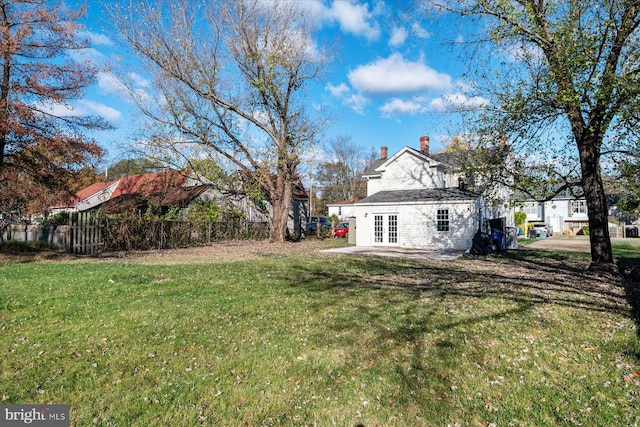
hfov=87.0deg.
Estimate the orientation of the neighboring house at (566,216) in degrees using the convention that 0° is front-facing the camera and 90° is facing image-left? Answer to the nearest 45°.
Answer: approximately 0°

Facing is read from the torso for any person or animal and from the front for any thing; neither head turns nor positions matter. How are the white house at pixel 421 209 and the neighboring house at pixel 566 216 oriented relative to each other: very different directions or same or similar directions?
very different directions

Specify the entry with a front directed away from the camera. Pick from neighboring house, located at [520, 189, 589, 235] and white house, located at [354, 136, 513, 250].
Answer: the white house

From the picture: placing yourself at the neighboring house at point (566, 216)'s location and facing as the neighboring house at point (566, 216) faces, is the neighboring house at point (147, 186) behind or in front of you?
in front

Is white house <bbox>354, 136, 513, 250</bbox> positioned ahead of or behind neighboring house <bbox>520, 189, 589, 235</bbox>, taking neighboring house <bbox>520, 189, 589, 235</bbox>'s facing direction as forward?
ahead

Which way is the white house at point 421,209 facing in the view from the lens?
facing away from the viewer

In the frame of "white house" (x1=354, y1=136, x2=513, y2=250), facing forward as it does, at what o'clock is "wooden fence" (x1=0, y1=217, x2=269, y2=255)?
The wooden fence is roughly at 8 o'clock from the white house.
